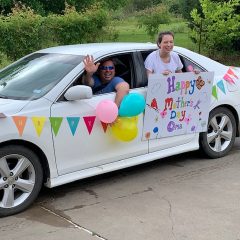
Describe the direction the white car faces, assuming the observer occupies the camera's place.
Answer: facing the viewer and to the left of the viewer

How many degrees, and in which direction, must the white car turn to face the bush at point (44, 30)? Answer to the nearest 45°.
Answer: approximately 135° to its right

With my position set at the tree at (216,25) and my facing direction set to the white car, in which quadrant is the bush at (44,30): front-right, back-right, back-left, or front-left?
front-right

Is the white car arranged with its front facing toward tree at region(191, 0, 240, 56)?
no
